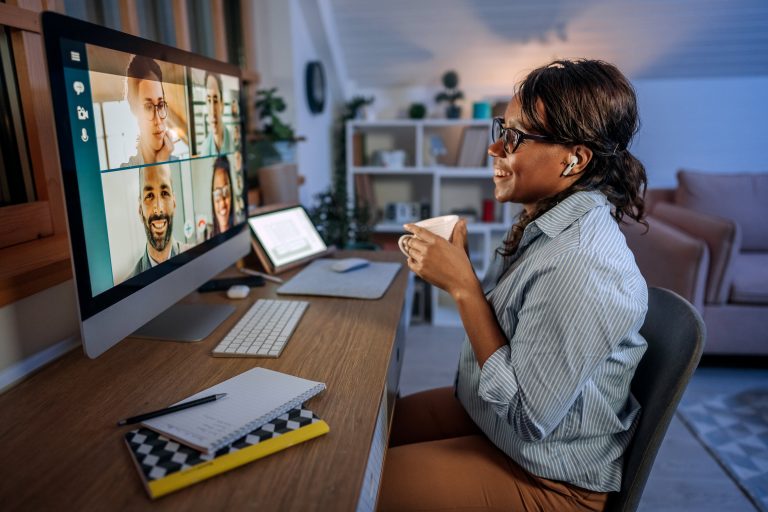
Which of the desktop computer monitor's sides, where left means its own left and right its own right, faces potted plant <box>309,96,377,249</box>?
left

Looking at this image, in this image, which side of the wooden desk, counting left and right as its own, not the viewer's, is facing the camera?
right

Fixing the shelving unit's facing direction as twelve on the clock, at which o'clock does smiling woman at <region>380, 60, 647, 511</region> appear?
The smiling woman is roughly at 12 o'clock from the shelving unit.

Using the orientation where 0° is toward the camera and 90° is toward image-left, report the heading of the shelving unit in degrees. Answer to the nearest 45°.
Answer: approximately 0°

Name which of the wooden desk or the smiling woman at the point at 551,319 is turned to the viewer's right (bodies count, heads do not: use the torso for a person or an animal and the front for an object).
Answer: the wooden desk

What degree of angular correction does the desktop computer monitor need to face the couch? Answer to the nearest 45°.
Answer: approximately 45° to its left

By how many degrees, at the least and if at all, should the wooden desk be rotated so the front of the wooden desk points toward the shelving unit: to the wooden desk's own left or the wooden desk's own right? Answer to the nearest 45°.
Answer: approximately 45° to the wooden desk's own left

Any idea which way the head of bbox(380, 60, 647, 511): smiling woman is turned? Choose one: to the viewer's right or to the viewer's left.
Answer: to the viewer's left

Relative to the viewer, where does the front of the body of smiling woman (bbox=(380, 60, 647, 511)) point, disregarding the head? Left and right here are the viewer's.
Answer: facing to the left of the viewer
